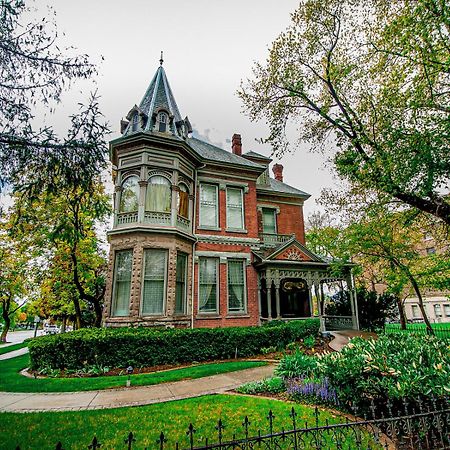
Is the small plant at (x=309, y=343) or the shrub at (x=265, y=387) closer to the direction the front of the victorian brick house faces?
the shrub

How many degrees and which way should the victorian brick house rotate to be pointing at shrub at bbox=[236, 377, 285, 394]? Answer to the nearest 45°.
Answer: approximately 45° to its left

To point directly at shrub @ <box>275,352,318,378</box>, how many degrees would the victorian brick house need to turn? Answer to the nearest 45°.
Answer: approximately 45° to its left

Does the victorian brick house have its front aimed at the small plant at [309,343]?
yes

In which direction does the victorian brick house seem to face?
toward the camera
